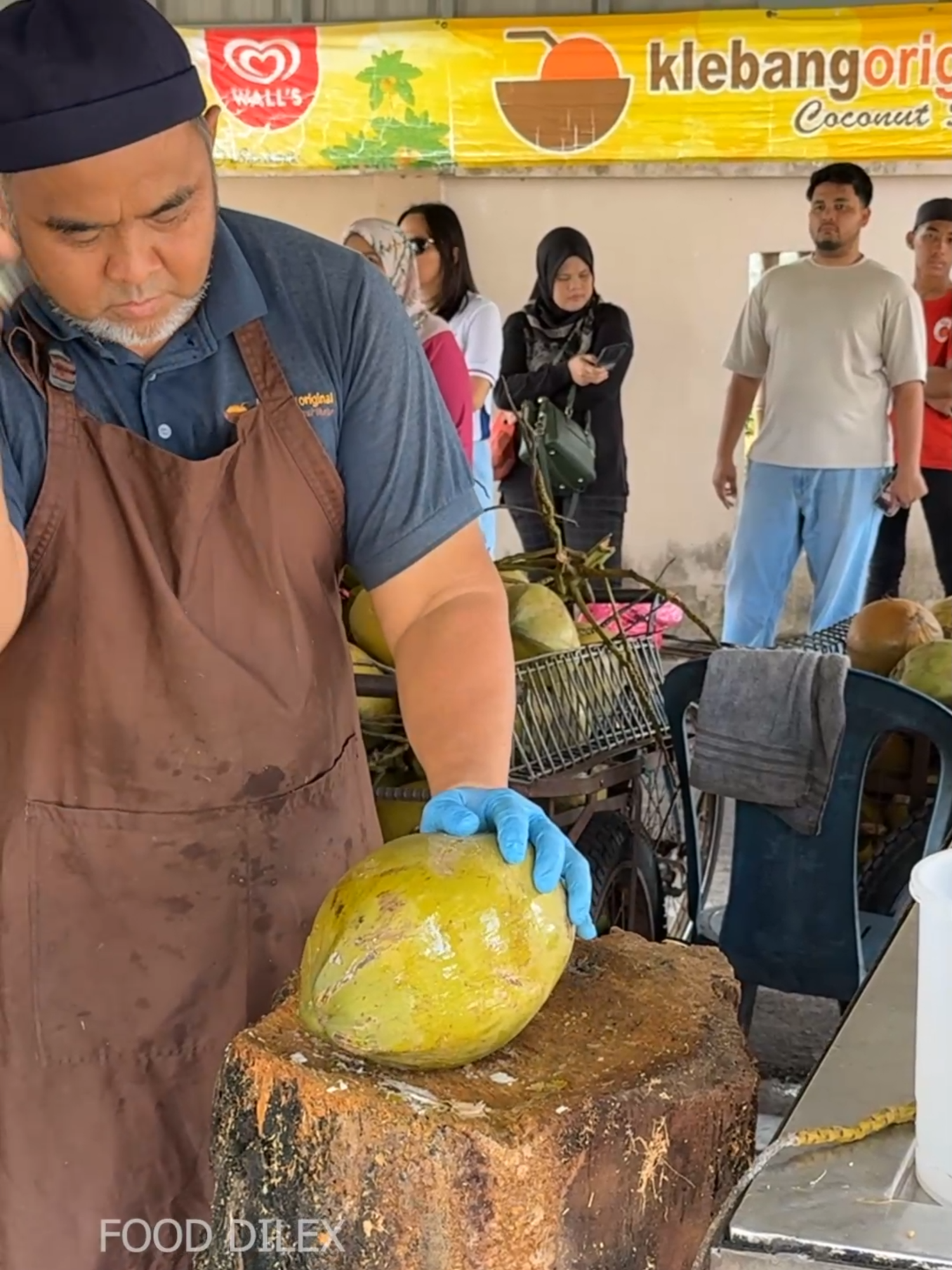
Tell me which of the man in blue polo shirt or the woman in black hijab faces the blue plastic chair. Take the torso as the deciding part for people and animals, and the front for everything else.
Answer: the woman in black hijab

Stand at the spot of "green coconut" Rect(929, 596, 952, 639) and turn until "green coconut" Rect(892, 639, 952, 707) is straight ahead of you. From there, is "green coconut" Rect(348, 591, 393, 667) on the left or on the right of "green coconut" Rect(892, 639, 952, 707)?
right

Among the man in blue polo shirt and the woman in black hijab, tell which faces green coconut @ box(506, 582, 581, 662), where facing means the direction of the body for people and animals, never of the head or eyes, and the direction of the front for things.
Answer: the woman in black hijab

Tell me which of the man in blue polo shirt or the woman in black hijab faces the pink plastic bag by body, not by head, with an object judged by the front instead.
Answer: the woman in black hijab

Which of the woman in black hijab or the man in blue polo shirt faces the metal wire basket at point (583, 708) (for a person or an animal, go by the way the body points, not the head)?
the woman in black hijab

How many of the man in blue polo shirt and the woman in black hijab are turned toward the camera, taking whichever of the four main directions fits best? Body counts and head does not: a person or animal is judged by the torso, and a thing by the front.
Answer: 2

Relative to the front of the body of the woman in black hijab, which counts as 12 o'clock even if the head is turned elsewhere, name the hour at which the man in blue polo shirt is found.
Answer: The man in blue polo shirt is roughly at 12 o'clock from the woman in black hijab.

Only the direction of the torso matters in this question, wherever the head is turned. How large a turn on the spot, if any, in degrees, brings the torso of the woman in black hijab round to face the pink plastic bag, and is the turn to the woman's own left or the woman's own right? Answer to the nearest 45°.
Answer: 0° — they already face it

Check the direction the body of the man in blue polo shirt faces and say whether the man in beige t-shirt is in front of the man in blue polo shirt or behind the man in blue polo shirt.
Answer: behind

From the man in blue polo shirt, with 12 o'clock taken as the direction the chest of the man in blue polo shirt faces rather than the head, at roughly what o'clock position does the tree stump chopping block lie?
The tree stump chopping block is roughly at 11 o'clock from the man in blue polo shirt.

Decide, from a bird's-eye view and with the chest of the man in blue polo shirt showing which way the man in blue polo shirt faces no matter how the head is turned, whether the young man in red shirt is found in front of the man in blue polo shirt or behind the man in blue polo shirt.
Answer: behind

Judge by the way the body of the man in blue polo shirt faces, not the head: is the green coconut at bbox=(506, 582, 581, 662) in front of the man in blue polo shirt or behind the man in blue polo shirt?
behind

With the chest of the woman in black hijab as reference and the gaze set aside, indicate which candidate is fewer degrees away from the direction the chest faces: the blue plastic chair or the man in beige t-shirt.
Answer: the blue plastic chair
